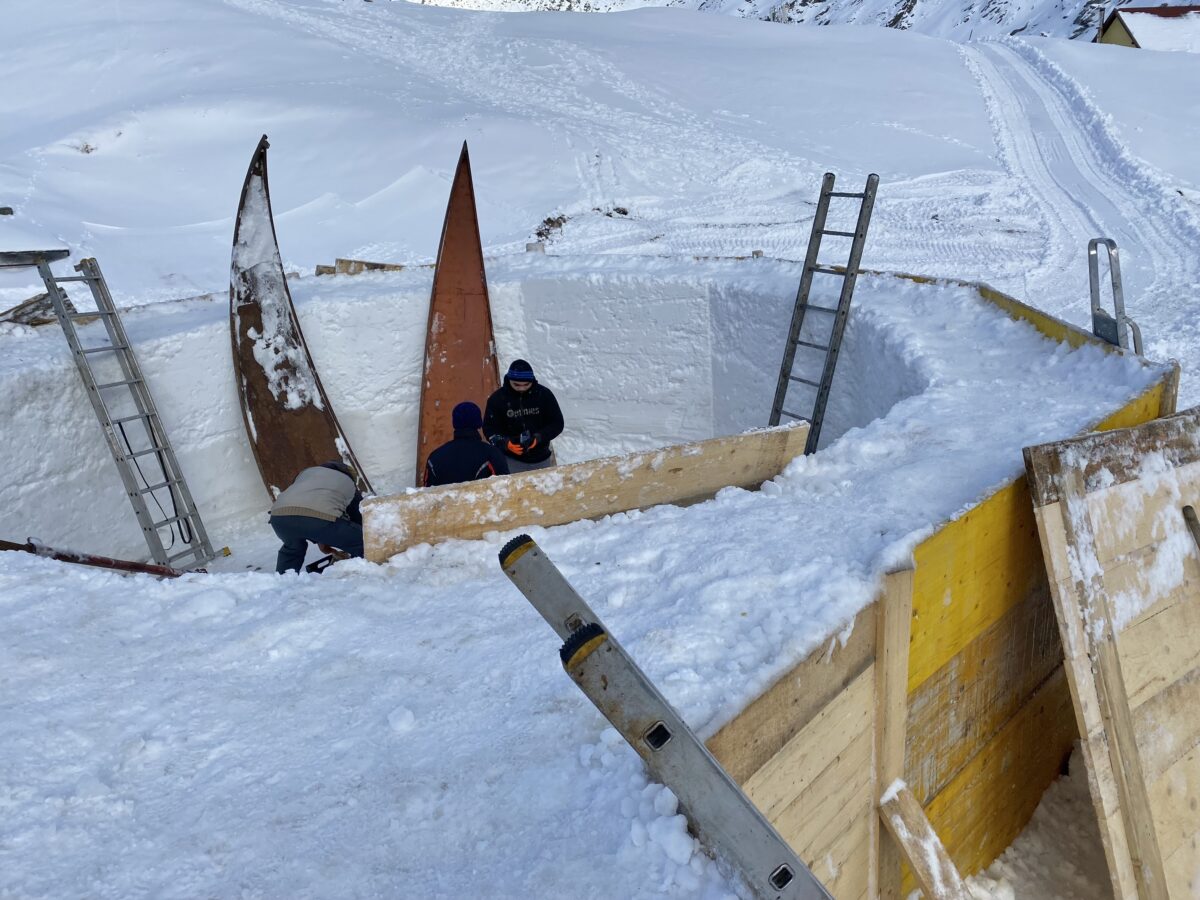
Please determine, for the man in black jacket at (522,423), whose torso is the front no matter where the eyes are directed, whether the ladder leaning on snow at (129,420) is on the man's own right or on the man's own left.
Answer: on the man's own right

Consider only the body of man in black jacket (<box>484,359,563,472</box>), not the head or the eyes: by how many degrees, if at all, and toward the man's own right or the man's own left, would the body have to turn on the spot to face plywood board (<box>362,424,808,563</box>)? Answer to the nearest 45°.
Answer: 0° — they already face it

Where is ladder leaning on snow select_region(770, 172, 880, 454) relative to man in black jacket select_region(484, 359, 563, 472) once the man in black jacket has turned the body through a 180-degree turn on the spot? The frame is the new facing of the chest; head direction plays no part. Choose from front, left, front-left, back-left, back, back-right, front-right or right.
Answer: right

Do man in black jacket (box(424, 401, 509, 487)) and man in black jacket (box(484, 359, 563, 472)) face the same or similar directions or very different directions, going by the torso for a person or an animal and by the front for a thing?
very different directions

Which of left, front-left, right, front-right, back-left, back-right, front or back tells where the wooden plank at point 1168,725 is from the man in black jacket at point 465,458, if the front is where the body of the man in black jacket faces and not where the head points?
back-right

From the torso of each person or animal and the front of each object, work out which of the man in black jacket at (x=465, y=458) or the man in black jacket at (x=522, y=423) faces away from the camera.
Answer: the man in black jacket at (x=465, y=458)

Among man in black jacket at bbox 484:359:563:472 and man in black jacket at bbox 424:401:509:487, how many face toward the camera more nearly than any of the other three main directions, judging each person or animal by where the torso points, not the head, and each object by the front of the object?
1

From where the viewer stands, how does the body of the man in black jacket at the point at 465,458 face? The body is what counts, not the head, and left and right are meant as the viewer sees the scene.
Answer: facing away from the viewer

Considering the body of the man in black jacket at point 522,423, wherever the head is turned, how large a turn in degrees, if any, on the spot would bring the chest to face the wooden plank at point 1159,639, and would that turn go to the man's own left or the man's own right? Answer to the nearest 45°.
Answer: approximately 45° to the man's own left

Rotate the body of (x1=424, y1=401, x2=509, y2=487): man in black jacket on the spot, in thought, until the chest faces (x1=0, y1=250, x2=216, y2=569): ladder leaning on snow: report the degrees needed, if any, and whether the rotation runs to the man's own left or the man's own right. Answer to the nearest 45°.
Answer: approximately 45° to the man's own left

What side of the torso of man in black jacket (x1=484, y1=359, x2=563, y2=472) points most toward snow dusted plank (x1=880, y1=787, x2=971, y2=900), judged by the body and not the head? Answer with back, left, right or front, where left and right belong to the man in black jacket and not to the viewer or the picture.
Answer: front
